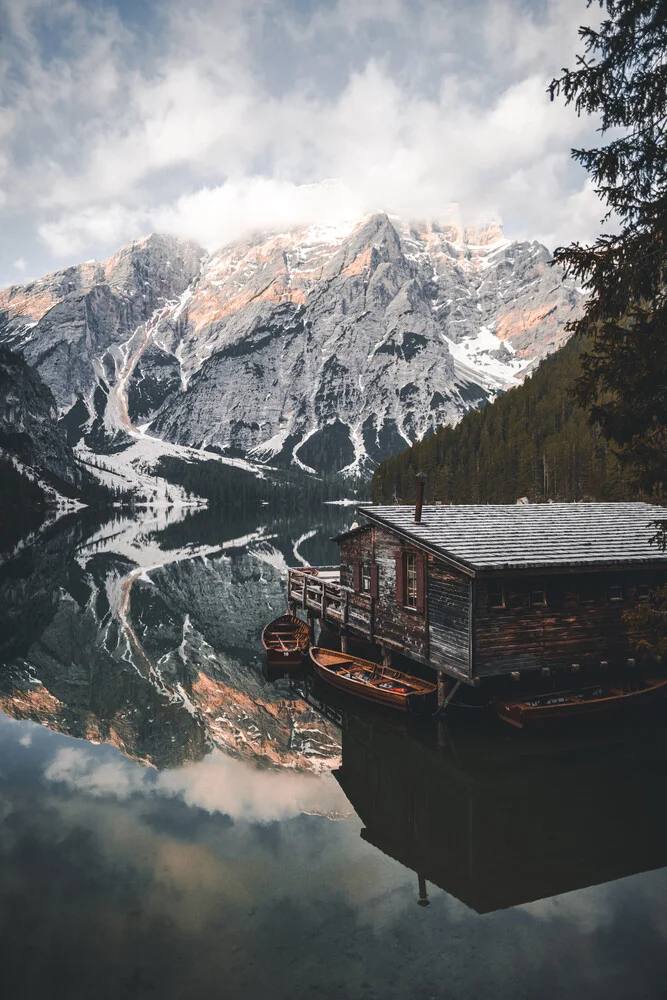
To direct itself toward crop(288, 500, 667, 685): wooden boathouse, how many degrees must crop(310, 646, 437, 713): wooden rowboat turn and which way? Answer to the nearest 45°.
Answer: approximately 135° to its right

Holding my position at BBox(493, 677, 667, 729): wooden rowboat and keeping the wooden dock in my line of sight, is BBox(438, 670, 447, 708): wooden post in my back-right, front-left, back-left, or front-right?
front-left

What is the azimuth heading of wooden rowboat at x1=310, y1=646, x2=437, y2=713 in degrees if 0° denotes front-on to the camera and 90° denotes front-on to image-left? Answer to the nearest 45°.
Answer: approximately 135°

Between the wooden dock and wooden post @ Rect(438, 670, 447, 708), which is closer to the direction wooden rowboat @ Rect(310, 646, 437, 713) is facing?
the wooden dock

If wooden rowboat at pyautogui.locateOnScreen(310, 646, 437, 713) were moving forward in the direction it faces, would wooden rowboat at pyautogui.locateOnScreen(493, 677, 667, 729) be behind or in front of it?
behind

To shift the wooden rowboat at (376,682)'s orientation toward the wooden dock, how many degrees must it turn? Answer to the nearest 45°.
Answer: approximately 45° to its right

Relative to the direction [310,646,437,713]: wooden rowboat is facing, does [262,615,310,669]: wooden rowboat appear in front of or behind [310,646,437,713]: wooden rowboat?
in front

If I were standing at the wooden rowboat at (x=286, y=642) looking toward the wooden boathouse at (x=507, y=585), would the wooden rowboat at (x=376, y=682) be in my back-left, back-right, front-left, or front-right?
front-right

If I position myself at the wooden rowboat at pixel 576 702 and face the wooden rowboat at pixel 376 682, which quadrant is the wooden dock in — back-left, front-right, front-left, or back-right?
front-right

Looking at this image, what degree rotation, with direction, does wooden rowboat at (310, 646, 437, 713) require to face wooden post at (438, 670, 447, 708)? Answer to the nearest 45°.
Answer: approximately 180°

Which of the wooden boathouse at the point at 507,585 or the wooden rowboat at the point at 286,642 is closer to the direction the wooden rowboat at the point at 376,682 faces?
the wooden rowboat
